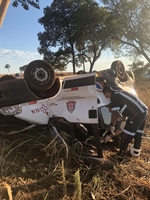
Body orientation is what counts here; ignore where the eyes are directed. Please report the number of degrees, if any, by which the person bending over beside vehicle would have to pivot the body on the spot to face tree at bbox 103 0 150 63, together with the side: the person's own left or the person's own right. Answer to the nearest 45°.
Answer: approximately 90° to the person's own right

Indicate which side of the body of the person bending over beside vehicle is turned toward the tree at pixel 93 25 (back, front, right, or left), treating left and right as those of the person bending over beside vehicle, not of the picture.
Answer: right

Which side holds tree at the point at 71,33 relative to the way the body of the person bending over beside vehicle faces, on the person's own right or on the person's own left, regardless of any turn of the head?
on the person's own right

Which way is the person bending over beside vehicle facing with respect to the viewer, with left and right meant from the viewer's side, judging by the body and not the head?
facing to the left of the viewer
